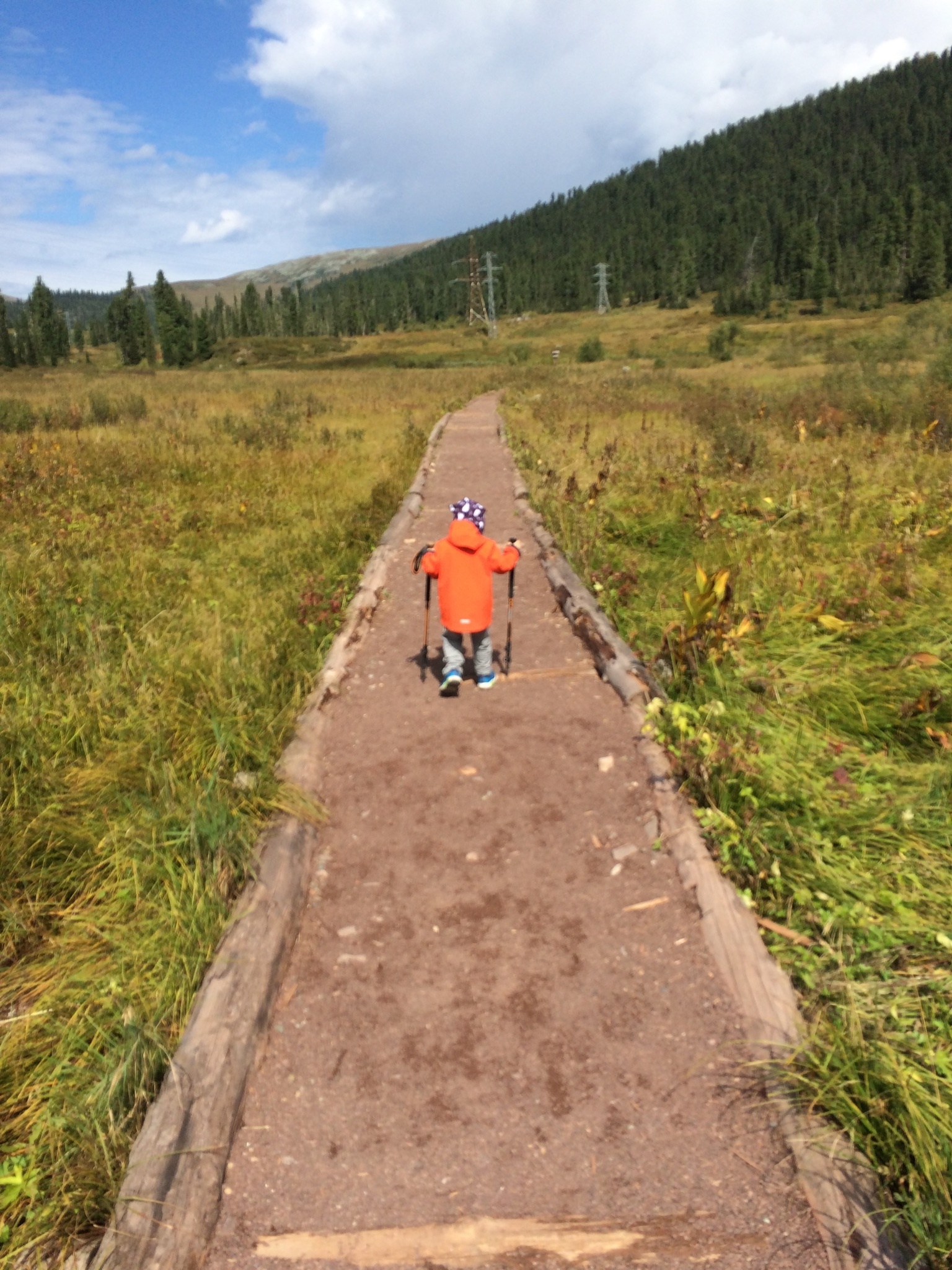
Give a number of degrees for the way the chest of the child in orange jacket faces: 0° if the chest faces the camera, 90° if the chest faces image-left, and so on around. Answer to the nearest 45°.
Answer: approximately 180°

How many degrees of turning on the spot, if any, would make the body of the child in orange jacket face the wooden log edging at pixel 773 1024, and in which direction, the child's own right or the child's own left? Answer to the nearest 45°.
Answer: approximately 180°

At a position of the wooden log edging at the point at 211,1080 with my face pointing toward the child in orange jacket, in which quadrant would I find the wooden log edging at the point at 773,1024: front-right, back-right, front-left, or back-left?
front-right

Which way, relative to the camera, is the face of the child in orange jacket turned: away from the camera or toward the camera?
away from the camera
